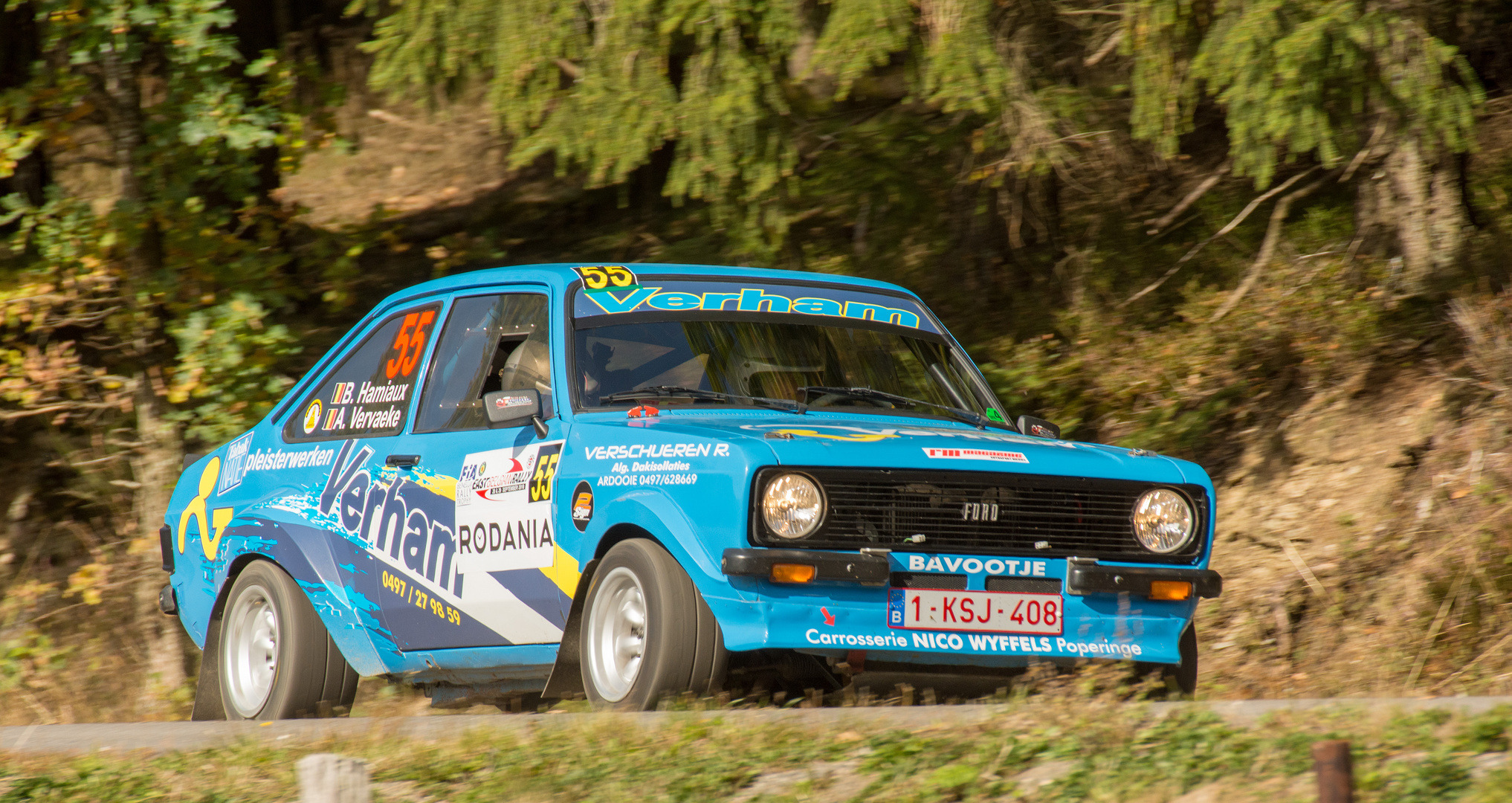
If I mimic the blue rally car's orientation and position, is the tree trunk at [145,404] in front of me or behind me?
behind

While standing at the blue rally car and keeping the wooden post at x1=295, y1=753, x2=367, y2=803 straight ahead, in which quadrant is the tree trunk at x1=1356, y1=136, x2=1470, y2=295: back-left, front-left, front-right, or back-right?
back-left

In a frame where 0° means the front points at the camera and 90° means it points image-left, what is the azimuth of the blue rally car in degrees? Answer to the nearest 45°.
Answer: approximately 315°

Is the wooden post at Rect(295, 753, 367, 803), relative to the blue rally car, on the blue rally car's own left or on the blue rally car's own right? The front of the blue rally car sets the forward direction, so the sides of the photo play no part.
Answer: on the blue rally car's own right

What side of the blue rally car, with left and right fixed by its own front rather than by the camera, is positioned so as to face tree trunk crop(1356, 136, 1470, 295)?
left
